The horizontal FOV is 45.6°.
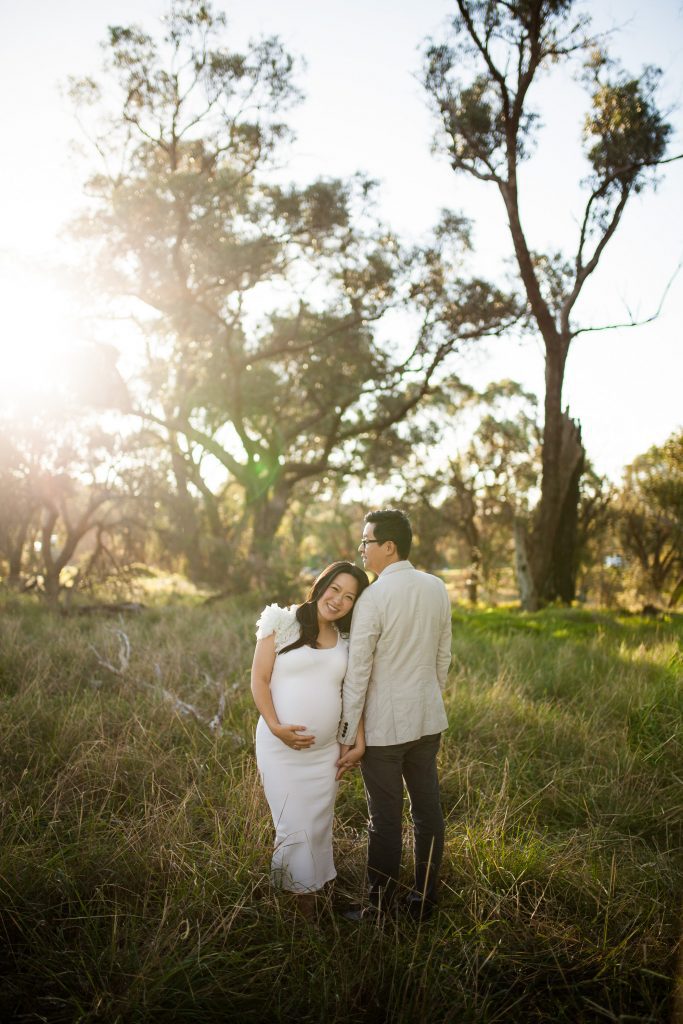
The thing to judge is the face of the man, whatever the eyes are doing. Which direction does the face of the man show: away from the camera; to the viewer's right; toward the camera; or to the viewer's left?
to the viewer's left

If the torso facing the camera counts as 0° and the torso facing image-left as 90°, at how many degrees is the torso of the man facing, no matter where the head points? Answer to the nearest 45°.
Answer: approximately 135°

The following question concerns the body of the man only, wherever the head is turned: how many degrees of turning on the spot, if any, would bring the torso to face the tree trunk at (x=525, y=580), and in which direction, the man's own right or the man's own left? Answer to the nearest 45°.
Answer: approximately 45° to the man's own right
